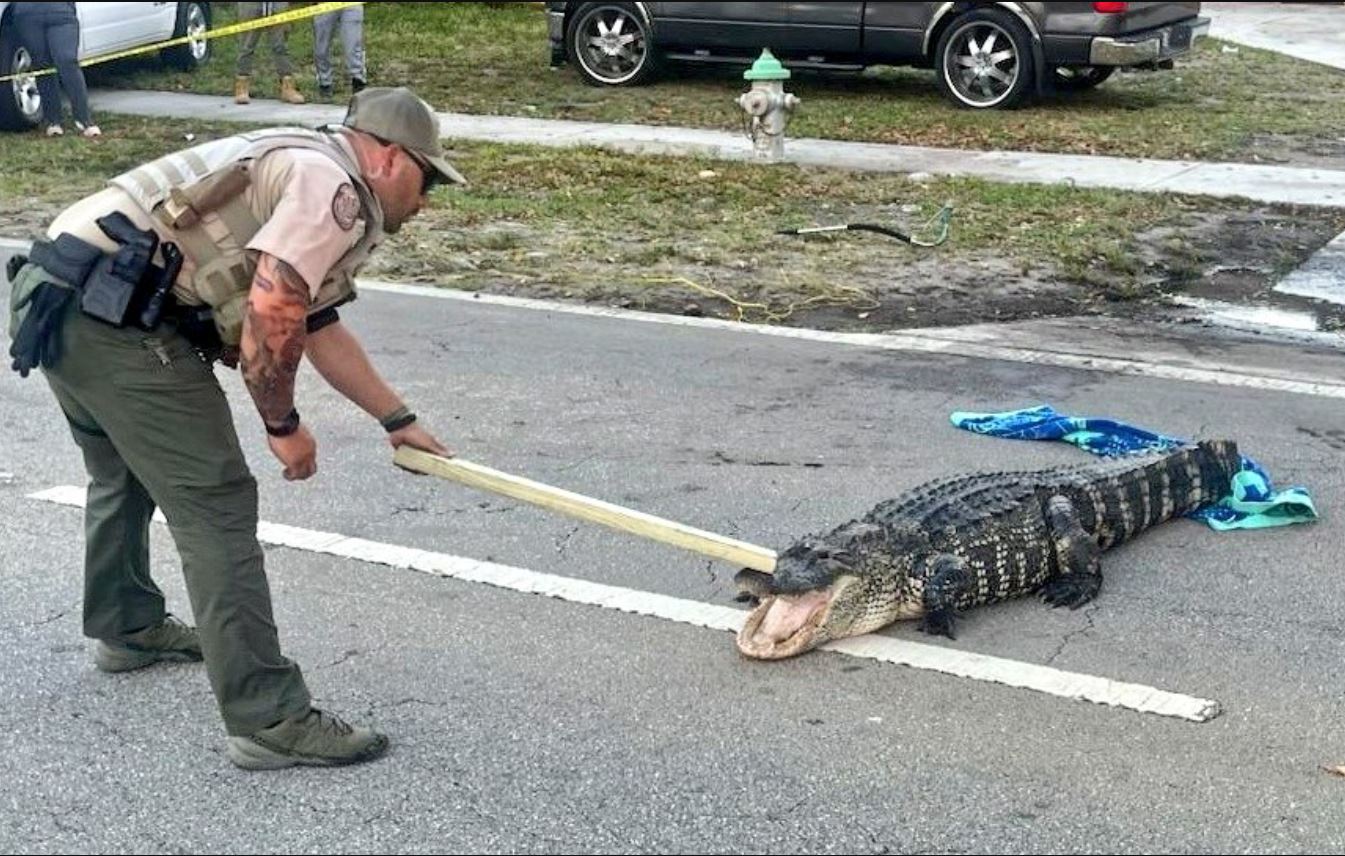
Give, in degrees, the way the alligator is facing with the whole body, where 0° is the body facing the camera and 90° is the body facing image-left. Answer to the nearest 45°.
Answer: approximately 45°

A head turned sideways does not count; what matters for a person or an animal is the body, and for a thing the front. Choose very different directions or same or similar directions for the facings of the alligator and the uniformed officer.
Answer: very different directions

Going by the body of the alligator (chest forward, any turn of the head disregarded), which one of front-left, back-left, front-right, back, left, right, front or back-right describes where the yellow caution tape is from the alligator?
right

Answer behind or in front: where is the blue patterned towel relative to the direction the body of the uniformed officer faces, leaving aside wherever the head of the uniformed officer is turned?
in front

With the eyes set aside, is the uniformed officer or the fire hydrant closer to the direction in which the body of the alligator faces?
the uniformed officer

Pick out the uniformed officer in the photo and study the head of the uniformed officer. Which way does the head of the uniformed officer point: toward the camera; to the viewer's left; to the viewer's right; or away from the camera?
to the viewer's right

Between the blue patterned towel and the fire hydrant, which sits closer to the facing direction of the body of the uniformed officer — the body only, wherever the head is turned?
the blue patterned towel

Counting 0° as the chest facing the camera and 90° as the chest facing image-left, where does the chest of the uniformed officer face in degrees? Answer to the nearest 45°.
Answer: approximately 270°

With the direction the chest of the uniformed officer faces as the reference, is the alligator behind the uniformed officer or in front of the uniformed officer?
in front

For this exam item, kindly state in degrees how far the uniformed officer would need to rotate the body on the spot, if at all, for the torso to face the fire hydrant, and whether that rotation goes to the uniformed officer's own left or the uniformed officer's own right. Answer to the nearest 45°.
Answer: approximately 45° to the uniformed officer's own left

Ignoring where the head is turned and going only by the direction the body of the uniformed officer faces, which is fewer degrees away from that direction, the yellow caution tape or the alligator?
the alligator

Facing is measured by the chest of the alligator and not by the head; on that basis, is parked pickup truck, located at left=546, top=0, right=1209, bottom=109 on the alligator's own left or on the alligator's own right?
on the alligator's own right

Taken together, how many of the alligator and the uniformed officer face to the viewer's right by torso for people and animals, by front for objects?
1

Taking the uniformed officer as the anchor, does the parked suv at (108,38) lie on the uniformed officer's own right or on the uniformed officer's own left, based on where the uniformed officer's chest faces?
on the uniformed officer's own left

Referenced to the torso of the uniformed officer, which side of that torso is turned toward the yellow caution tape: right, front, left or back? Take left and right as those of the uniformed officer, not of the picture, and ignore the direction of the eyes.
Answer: left
